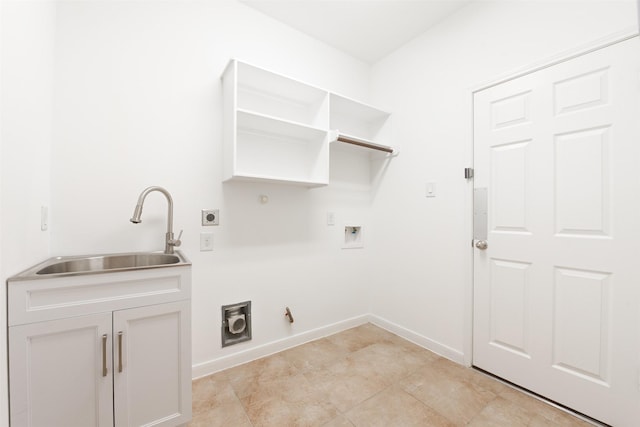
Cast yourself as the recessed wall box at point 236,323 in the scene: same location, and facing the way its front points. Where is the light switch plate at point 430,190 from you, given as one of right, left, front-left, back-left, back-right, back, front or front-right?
front-left

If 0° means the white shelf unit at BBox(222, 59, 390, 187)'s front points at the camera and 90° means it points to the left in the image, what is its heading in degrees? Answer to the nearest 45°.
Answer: approximately 315°

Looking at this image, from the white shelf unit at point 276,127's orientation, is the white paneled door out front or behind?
out front

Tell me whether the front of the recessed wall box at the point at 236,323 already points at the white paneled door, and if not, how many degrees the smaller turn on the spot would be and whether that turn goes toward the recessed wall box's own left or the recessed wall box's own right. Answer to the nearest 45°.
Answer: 0° — it already faces it

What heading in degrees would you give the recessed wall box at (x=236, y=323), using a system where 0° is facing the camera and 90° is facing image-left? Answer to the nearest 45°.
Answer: approximately 315°
